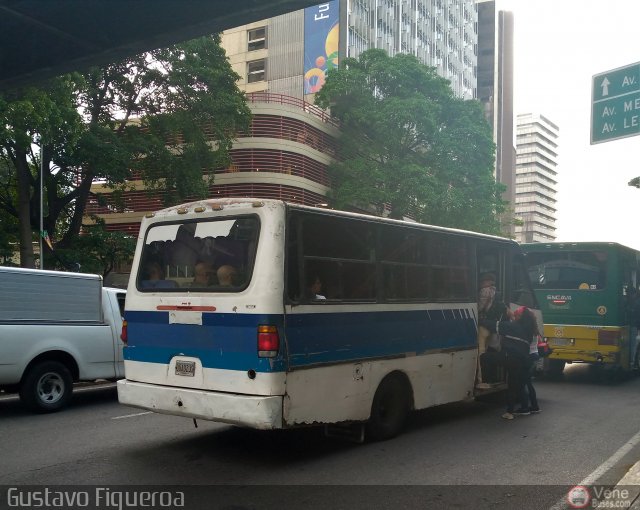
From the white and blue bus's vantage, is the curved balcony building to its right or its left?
on its left

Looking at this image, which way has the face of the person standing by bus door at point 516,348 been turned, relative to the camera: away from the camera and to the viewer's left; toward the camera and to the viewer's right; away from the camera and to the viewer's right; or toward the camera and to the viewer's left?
away from the camera and to the viewer's left

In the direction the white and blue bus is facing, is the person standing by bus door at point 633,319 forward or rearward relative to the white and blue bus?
forward

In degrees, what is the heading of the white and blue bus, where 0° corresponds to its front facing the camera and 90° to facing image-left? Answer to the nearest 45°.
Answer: approximately 225°

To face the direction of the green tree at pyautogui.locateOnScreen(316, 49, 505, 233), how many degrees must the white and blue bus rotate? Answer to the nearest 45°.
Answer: approximately 45° to its left
